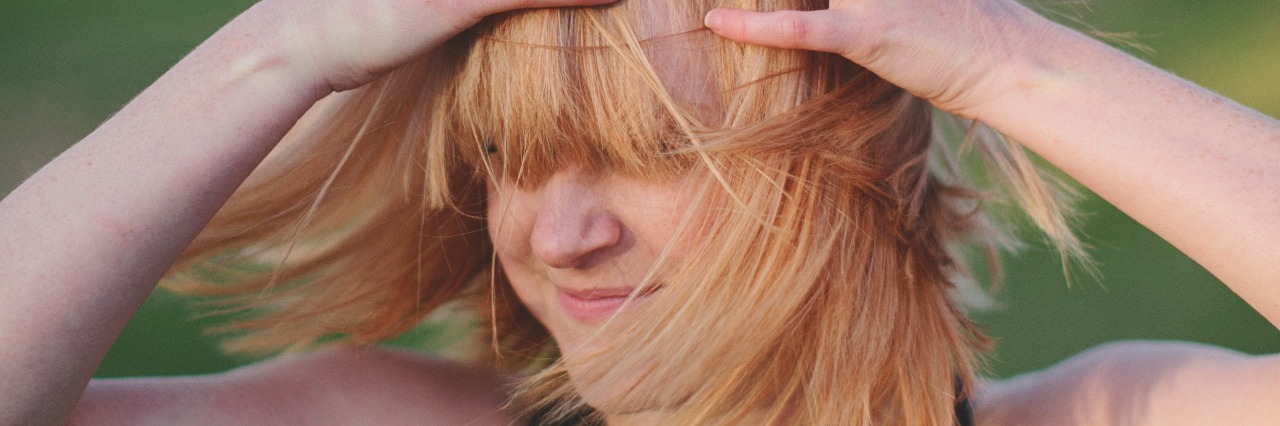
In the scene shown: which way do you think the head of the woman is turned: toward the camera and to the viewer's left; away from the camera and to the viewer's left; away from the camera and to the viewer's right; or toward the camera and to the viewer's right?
toward the camera and to the viewer's left

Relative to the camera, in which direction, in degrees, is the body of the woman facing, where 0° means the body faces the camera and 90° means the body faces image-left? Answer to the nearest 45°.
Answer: approximately 0°
